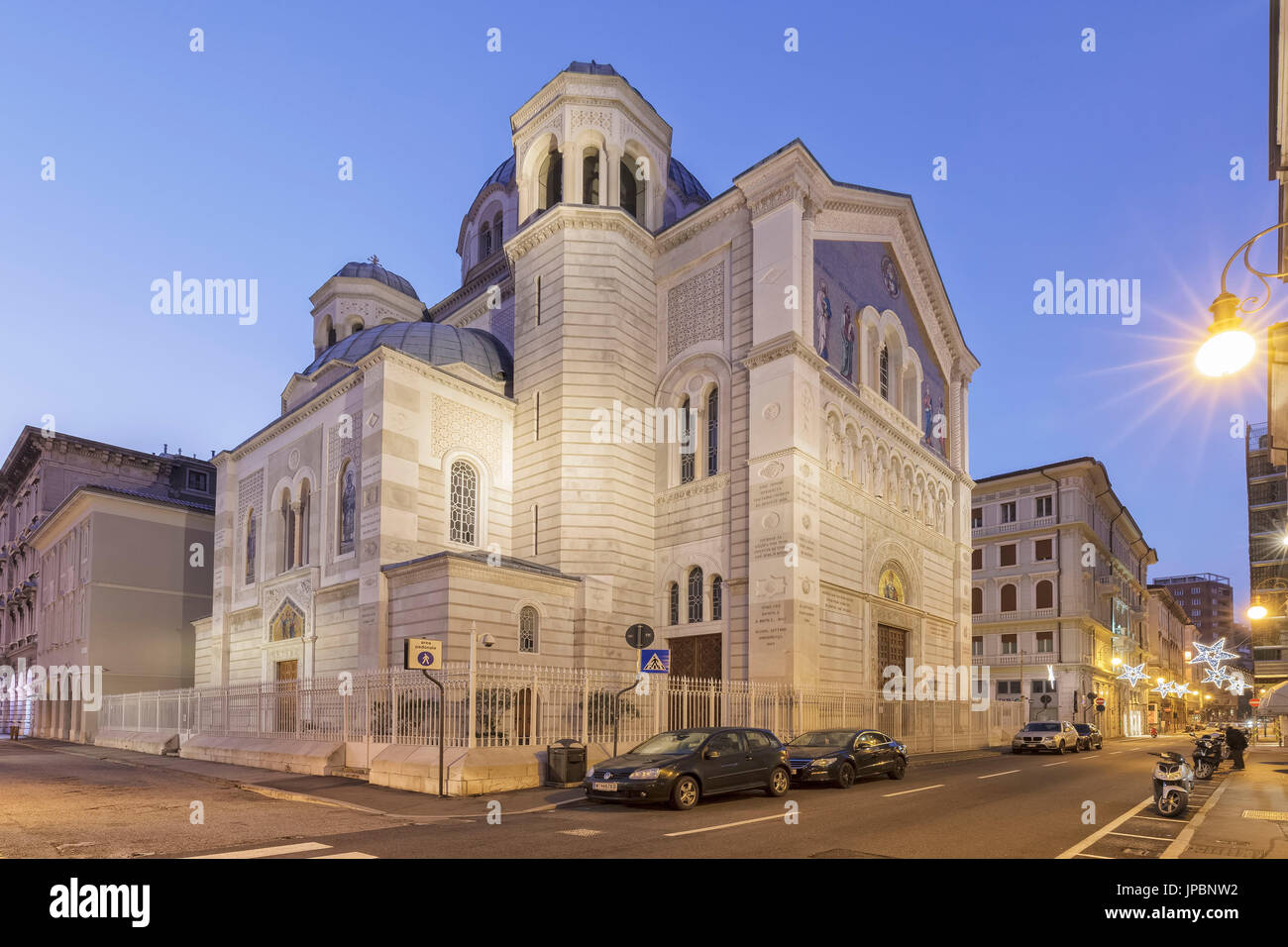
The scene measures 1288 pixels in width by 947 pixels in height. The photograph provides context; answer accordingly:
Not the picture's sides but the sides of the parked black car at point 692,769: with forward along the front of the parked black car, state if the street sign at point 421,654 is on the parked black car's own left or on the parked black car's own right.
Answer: on the parked black car's own right

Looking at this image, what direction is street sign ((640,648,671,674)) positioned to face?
toward the camera

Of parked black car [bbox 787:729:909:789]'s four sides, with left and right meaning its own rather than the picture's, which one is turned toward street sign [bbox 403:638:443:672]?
front

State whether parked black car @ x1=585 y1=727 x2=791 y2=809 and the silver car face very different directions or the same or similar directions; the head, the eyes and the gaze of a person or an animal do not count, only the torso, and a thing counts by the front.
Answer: same or similar directions

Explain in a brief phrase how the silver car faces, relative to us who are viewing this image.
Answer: facing the viewer and to the left of the viewer

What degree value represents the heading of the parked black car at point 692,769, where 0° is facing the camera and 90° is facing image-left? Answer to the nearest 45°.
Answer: approximately 45°

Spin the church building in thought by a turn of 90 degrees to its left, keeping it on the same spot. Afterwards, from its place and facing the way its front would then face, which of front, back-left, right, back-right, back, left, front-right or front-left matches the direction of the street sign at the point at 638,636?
back-right
